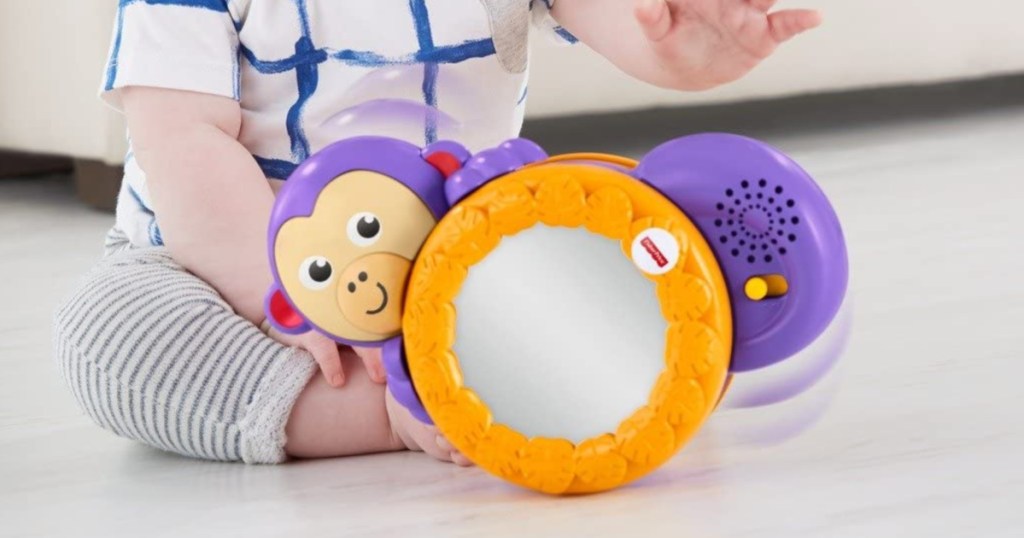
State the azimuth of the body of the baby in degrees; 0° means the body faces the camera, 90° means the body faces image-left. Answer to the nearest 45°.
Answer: approximately 315°
